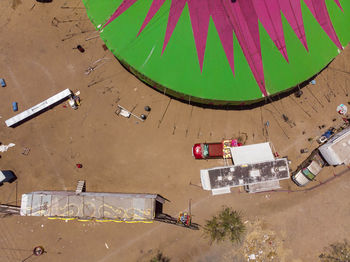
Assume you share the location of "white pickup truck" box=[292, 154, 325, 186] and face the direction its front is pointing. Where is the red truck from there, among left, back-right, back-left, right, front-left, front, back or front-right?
front

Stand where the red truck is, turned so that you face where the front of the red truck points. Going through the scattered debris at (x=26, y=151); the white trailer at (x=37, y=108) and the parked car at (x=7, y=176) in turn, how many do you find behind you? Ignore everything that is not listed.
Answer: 0

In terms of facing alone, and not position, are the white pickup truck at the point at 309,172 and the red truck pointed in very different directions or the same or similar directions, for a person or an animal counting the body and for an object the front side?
same or similar directions

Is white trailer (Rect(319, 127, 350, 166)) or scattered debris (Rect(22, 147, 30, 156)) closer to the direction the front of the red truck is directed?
the scattered debris

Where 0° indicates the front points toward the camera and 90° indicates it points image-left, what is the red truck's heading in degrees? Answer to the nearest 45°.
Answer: approximately 90°

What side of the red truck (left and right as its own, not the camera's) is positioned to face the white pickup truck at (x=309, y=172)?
back

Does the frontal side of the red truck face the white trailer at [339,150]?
no

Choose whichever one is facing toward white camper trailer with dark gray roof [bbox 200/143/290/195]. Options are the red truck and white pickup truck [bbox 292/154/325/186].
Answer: the white pickup truck

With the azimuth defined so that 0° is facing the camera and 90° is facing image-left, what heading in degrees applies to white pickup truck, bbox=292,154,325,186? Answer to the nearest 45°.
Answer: approximately 45°

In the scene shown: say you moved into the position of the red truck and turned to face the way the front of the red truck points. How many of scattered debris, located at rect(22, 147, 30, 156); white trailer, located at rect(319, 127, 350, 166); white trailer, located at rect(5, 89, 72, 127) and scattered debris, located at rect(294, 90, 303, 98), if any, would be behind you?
2
